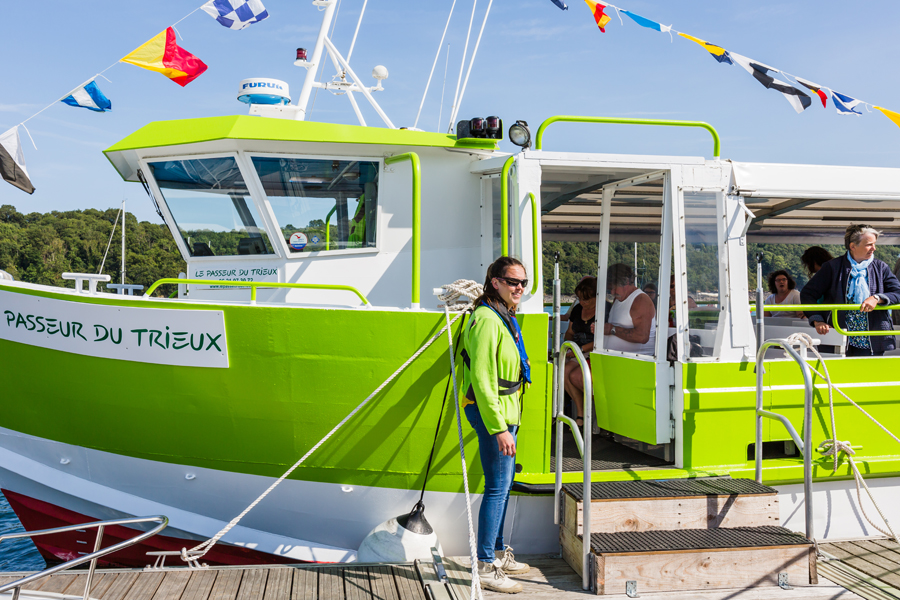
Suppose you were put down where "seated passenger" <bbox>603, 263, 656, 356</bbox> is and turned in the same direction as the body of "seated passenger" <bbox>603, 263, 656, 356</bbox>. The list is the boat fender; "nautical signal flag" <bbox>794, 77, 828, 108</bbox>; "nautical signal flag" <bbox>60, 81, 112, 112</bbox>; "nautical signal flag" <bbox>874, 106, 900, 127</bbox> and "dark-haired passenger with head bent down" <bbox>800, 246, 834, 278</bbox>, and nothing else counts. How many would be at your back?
3

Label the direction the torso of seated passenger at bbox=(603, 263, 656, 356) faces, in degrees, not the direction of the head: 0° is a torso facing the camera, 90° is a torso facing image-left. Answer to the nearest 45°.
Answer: approximately 45°

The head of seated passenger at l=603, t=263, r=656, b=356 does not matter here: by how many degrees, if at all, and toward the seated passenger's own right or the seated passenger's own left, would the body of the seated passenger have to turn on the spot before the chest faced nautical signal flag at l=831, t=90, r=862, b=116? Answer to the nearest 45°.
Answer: approximately 180°

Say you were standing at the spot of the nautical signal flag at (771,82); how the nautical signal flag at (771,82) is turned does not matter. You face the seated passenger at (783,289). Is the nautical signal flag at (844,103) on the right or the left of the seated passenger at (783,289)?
right

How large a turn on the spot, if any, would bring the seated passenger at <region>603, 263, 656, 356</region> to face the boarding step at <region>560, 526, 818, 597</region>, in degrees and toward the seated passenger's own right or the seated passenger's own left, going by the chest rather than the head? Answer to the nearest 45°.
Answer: approximately 45° to the seated passenger's own left

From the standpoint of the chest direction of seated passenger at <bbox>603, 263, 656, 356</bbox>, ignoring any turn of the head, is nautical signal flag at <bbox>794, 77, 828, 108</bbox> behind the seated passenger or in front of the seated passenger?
behind

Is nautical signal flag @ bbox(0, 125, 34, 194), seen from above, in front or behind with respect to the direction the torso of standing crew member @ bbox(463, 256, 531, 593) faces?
behind

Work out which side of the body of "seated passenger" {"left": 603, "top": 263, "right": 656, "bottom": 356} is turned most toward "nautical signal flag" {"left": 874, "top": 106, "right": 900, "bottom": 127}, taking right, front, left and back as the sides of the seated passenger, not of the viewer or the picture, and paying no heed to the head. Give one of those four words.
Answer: back

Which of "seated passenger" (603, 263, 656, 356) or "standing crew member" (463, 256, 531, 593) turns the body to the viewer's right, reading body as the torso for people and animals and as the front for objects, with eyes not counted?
the standing crew member
